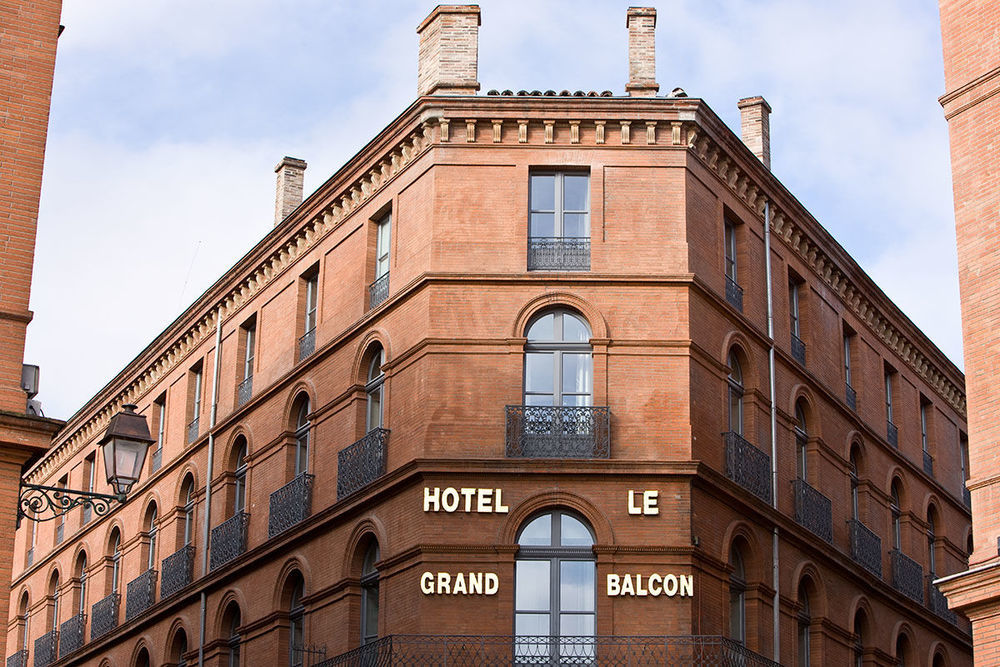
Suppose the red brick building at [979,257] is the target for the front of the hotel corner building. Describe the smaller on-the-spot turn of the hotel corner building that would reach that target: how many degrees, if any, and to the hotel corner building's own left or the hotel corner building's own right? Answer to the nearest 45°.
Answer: approximately 45° to the hotel corner building's own left

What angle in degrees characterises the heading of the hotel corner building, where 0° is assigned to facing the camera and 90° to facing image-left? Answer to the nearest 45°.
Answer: approximately 0°
